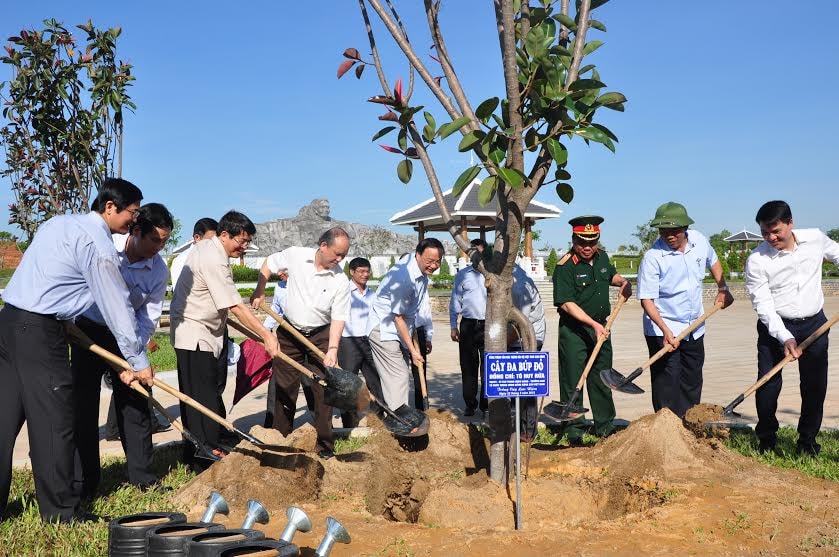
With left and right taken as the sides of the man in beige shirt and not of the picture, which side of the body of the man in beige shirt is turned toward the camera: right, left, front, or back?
right

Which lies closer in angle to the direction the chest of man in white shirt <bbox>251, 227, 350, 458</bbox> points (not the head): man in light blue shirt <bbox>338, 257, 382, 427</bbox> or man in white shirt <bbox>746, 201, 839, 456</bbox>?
the man in white shirt

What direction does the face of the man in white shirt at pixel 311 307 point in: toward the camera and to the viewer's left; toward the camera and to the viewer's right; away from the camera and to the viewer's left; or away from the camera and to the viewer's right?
toward the camera and to the viewer's right

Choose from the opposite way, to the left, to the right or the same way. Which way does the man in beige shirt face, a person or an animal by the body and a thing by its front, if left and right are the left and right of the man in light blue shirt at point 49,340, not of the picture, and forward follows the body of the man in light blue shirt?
the same way

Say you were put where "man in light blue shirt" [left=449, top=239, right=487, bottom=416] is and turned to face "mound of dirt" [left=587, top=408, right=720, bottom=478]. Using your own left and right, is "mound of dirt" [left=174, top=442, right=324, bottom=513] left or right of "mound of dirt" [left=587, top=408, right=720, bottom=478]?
right

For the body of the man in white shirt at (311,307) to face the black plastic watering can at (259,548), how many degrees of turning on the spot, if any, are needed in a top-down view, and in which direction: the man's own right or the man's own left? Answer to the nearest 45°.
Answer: approximately 45° to the man's own right

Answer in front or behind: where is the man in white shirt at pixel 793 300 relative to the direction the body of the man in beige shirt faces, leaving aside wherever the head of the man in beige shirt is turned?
in front

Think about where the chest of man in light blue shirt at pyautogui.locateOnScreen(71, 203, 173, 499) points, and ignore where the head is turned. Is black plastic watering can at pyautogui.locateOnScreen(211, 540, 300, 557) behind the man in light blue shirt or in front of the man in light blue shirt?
in front

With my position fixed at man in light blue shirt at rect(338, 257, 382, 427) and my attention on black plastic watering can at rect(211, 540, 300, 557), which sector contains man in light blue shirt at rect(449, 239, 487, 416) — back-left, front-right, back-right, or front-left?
back-left

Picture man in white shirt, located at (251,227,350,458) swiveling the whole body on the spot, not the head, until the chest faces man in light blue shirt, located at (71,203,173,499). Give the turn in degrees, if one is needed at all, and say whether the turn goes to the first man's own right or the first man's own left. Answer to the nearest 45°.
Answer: approximately 90° to the first man's own right

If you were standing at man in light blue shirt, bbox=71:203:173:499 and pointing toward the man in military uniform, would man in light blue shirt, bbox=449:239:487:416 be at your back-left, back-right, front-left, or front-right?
front-left

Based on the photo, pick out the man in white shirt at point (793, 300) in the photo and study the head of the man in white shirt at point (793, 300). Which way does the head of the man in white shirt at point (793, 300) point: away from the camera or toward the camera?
toward the camera

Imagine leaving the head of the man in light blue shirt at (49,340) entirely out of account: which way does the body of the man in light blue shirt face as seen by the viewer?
to the viewer's right

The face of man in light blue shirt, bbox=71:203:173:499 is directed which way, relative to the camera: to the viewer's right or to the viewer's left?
to the viewer's right

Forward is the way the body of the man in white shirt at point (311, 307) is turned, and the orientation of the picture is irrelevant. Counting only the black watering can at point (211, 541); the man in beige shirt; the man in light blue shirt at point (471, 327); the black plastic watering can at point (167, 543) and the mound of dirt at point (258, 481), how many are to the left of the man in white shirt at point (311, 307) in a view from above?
1

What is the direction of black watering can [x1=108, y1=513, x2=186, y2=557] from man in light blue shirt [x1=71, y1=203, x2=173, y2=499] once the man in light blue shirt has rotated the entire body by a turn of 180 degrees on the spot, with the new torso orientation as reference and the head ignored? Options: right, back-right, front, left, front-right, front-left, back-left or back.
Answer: back-left

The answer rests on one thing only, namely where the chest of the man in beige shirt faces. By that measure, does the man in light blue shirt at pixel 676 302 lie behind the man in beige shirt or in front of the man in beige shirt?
in front

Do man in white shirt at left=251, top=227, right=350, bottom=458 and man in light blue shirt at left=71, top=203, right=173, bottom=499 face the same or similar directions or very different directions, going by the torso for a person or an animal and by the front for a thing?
same or similar directions
